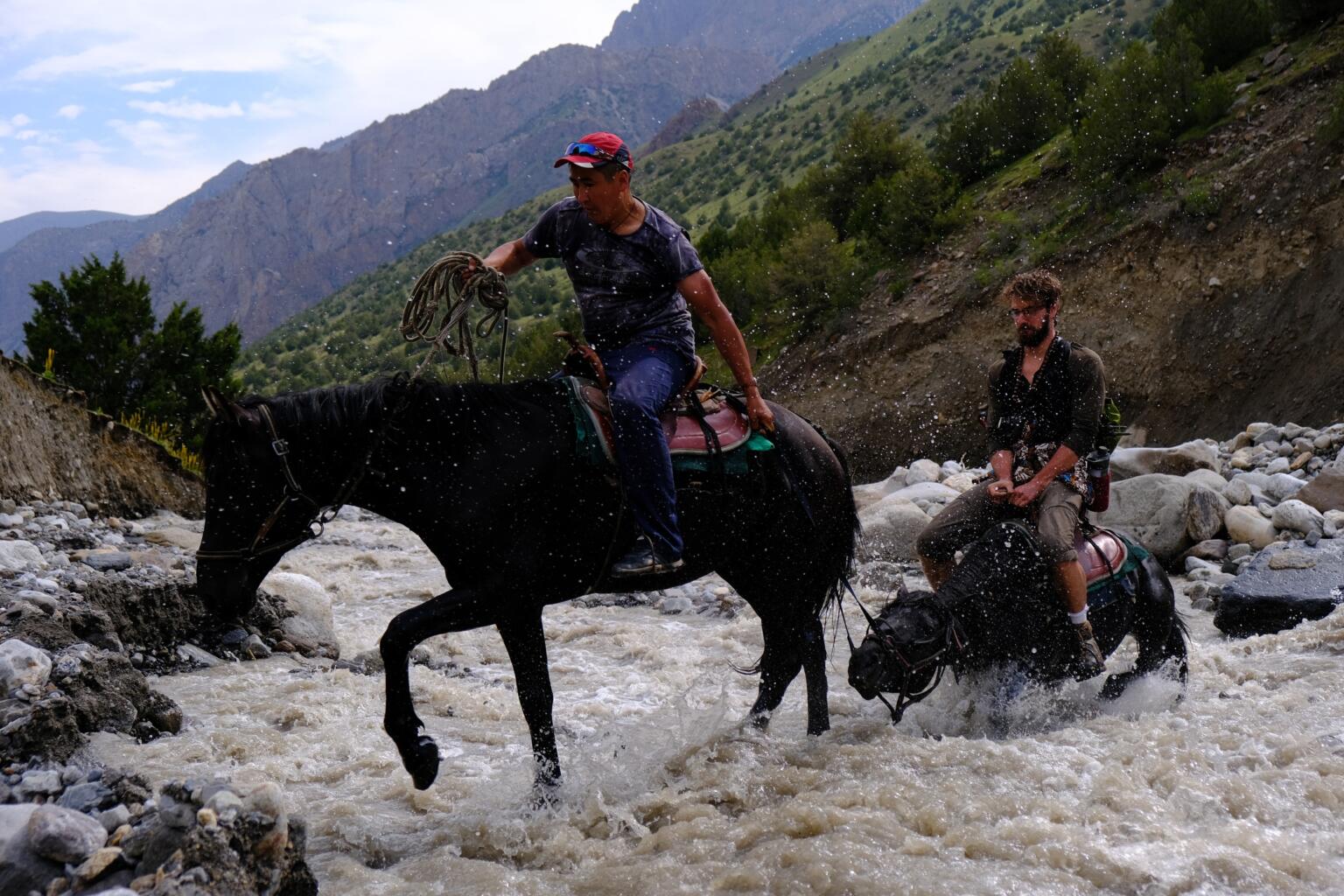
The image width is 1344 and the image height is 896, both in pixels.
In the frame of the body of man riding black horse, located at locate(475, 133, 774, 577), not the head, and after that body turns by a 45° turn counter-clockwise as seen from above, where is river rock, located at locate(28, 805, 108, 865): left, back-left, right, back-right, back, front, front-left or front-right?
front-right

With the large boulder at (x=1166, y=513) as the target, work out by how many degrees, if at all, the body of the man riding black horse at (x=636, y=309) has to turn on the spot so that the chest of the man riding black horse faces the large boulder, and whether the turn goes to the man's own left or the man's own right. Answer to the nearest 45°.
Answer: approximately 180°

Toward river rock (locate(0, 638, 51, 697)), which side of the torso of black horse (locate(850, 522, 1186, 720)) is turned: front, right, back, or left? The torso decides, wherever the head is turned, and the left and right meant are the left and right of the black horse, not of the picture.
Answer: front

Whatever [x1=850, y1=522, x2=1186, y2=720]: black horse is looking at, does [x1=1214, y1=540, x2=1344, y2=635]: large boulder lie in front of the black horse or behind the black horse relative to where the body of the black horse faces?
behind

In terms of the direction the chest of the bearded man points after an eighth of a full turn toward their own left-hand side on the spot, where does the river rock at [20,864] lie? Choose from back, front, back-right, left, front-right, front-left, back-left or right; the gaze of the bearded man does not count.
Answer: front-right

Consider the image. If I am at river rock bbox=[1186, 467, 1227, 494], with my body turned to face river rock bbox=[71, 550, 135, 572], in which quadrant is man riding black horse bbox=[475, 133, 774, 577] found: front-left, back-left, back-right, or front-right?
front-left

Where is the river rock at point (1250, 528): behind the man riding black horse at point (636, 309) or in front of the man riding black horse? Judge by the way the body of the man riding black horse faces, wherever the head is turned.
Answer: behind

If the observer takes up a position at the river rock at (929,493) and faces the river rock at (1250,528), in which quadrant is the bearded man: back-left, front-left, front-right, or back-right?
front-right

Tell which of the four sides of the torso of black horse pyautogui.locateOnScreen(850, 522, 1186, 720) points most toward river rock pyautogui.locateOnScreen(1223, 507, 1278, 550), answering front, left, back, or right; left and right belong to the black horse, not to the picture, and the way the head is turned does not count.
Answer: back

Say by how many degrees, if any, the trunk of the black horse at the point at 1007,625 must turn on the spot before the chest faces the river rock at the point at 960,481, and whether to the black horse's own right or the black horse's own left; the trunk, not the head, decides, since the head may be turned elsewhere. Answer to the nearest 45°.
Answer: approximately 135° to the black horse's own right

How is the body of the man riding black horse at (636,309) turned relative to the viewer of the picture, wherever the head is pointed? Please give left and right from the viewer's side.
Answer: facing the viewer and to the left of the viewer

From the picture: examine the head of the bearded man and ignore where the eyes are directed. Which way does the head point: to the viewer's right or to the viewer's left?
to the viewer's left

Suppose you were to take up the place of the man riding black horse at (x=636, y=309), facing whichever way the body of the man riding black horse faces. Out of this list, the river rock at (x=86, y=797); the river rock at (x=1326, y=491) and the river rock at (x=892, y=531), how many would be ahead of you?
1

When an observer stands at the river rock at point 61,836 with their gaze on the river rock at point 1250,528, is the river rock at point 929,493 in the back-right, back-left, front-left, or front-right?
front-left

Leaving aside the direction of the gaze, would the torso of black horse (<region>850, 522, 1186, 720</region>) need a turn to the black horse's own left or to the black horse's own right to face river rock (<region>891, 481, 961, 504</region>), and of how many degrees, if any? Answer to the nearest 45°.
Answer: approximately 135° to the black horse's own right

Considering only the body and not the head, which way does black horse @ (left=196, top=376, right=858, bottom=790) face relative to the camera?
to the viewer's left

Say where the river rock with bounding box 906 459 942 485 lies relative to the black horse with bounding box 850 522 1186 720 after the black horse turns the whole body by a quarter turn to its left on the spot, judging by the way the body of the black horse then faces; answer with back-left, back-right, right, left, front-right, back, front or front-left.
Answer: back-left
